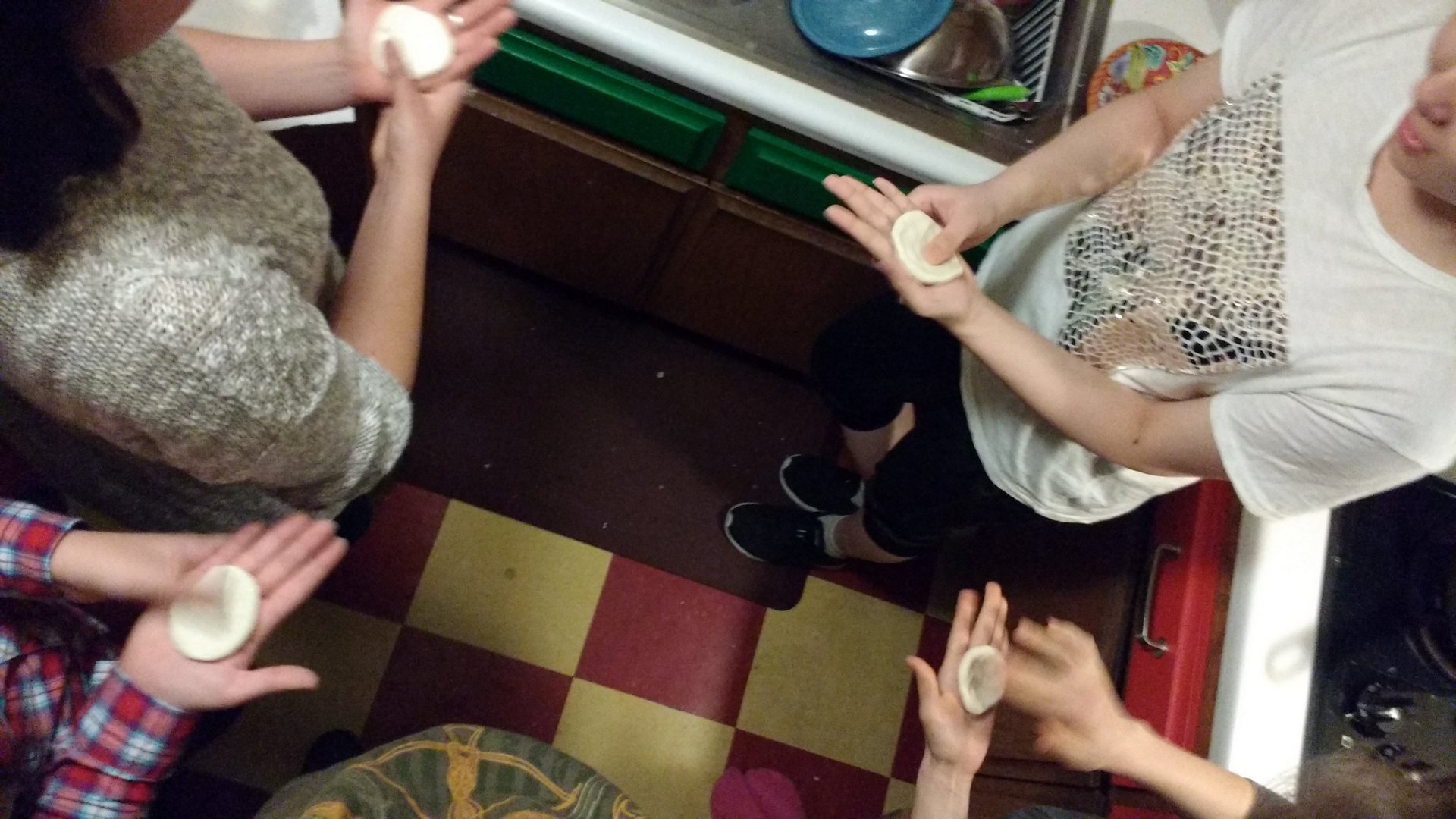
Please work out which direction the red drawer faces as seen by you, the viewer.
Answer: facing to the left of the viewer

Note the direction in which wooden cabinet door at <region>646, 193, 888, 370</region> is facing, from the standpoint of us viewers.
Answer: facing the viewer
